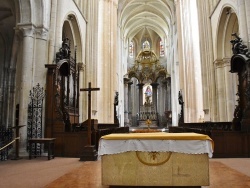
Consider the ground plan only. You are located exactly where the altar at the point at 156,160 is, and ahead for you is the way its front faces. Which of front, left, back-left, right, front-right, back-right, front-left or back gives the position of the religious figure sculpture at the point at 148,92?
back

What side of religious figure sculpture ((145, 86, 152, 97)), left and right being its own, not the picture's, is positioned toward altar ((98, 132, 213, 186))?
front

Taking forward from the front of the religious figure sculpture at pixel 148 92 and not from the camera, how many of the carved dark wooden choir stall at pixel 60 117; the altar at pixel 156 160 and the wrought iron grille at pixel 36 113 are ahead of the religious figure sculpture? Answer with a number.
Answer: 3

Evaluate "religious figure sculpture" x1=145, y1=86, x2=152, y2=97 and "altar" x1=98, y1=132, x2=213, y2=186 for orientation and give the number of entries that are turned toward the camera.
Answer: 2

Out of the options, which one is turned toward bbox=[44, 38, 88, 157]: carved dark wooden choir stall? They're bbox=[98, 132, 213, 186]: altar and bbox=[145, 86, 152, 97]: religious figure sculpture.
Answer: the religious figure sculpture

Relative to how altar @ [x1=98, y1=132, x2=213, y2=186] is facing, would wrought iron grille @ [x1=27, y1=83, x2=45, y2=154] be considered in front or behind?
behind

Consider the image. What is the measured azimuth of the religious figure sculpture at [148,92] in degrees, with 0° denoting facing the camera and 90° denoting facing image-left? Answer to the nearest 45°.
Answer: approximately 0°

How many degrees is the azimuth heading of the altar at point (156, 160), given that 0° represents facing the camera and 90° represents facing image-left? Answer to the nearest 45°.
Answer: approximately 0°

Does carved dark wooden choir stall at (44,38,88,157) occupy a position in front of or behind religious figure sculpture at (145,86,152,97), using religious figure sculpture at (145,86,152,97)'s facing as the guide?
in front

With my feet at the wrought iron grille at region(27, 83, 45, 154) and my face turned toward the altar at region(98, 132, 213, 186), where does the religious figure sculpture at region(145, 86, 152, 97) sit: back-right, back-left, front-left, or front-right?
back-left
